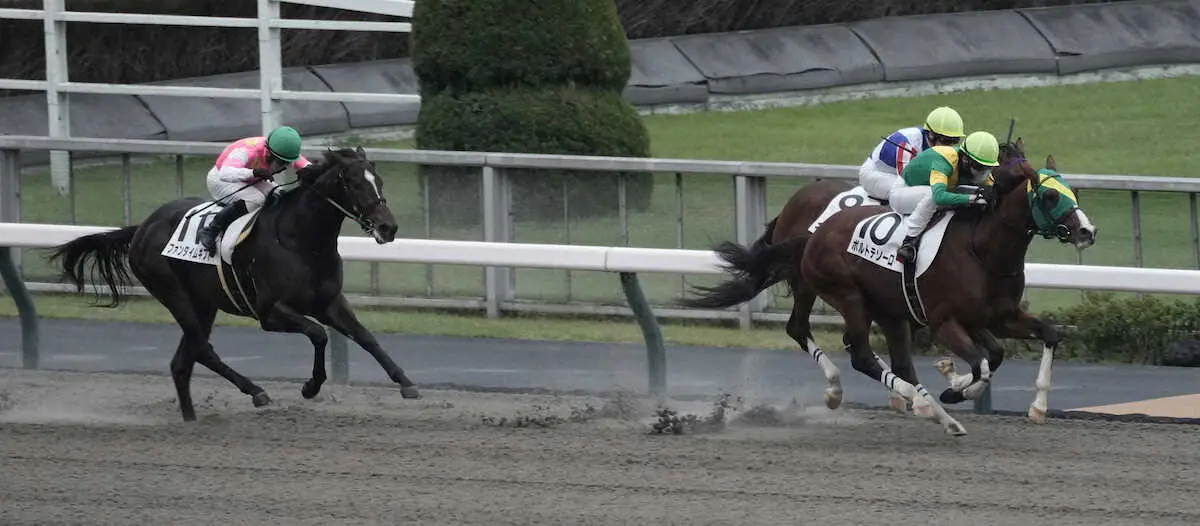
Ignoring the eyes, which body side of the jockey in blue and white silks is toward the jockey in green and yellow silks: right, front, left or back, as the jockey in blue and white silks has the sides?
right

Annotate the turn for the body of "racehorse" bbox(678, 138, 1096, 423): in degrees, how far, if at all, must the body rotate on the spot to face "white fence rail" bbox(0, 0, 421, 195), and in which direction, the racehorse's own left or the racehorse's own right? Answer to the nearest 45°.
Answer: approximately 135° to the racehorse's own left

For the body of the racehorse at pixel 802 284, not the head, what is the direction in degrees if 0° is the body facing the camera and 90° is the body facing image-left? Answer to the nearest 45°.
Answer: approximately 270°

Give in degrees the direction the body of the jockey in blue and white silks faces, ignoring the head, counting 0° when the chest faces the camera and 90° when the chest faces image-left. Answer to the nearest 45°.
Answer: approximately 270°

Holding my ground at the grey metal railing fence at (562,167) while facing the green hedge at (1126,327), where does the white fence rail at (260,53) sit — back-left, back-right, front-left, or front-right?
back-left

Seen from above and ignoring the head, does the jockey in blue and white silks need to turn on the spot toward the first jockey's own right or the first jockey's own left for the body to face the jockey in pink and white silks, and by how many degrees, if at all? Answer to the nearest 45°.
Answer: approximately 180°

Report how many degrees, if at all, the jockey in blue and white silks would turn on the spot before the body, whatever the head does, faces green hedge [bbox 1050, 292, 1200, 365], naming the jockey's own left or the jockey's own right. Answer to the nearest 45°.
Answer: approximately 45° to the jockey's own left
